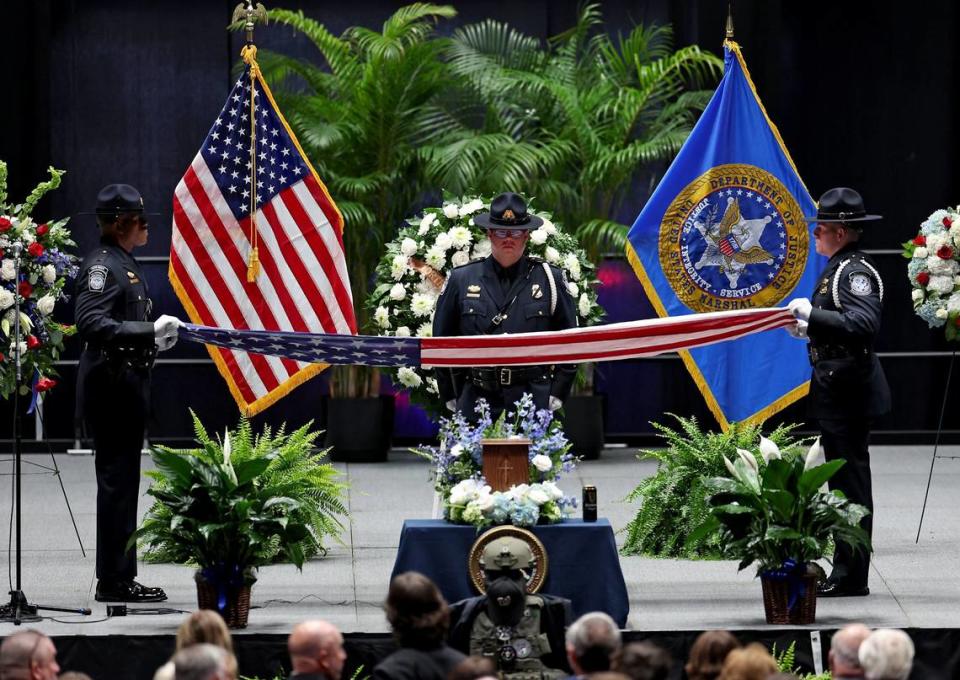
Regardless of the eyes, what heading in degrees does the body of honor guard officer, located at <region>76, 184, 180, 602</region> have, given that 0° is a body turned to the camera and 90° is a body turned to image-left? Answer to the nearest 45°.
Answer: approximately 270°

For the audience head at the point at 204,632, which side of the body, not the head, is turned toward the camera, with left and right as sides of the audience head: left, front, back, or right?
back

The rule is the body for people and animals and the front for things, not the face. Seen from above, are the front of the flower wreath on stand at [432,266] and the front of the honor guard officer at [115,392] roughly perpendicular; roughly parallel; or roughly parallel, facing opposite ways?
roughly perpendicular

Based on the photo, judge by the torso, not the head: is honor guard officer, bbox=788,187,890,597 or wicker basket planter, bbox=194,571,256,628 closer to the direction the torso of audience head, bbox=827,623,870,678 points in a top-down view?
the honor guard officer

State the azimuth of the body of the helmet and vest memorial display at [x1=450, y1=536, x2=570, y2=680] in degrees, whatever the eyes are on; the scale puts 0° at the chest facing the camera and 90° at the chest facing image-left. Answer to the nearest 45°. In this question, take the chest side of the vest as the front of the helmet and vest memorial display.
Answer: approximately 0°

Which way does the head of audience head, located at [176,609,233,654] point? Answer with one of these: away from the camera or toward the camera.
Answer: away from the camera

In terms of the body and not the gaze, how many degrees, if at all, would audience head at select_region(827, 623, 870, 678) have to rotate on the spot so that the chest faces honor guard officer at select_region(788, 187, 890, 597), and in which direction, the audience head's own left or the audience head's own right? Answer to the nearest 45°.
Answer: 0° — they already face them

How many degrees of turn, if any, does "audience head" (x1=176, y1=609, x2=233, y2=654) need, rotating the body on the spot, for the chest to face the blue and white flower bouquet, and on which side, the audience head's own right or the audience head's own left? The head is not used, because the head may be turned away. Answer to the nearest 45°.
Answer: approximately 45° to the audience head's own right

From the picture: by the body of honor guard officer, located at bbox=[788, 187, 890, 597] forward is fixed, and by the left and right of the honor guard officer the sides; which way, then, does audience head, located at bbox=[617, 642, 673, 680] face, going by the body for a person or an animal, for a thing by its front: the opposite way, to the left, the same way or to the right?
to the right

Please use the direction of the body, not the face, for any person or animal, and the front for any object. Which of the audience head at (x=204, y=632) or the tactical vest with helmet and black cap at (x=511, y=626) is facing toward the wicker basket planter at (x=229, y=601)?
the audience head

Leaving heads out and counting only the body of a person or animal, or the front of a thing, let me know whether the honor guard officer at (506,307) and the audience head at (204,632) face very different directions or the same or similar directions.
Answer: very different directions
